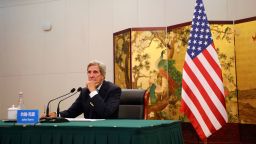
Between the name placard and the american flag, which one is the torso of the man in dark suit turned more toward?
the name placard

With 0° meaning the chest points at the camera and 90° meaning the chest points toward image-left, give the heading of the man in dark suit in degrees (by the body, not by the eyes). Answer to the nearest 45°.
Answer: approximately 45°

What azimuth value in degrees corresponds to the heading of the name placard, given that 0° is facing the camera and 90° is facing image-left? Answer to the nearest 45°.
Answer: approximately 0°

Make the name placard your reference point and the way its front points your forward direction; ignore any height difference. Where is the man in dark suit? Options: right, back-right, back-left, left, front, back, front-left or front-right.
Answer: back-left

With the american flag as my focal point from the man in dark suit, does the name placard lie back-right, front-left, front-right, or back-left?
back-right

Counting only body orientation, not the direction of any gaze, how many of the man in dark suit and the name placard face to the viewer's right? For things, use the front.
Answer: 0

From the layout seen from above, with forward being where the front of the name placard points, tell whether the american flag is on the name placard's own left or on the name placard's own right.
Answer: on the name placard's own left

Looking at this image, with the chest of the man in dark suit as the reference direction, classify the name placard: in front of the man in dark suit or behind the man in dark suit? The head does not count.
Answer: in front
